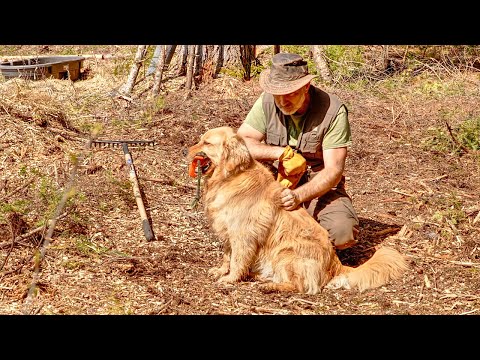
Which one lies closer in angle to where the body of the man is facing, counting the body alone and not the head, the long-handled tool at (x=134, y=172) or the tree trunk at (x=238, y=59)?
the long-handled tool

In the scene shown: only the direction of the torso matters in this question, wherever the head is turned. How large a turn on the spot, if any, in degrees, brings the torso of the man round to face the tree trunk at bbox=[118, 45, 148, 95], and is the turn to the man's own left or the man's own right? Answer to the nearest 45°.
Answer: approximately 90° to the man's own right

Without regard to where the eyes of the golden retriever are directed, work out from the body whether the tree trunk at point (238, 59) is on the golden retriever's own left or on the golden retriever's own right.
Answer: on the golden retriever's own right

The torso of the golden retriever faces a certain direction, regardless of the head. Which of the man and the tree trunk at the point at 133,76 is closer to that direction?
the tree trunk

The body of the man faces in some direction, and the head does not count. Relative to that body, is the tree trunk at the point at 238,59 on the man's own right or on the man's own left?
on the man's own right

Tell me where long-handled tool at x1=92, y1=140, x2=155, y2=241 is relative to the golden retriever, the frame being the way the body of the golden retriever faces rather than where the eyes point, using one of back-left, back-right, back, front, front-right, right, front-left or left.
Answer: front-right

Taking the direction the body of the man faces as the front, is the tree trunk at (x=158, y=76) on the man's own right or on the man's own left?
on the man's own right

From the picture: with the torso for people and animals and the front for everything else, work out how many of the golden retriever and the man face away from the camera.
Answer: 0

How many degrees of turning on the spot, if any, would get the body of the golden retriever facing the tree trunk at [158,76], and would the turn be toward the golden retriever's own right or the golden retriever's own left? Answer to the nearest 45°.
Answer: approximately 90° to the golden retriever's own right

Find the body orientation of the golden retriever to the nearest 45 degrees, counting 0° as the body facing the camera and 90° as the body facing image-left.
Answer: approximately 90°

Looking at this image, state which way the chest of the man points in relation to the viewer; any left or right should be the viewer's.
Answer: facing the viewer and to the left of the viewer

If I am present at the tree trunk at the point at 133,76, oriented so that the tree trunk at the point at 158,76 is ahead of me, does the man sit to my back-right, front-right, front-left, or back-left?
front-right

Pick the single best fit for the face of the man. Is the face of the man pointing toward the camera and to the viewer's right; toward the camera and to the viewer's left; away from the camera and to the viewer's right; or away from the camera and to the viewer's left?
toward the camera and to the viewer's left
